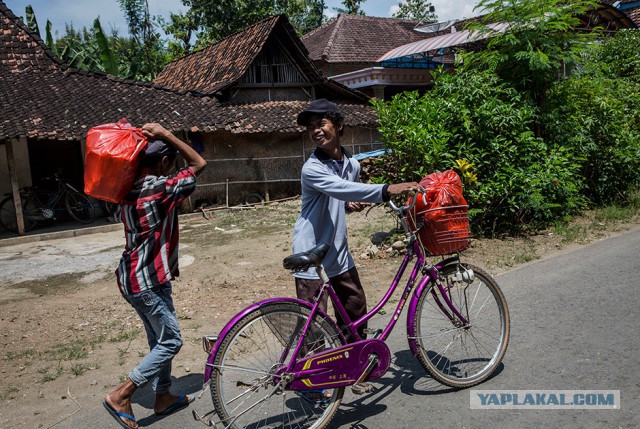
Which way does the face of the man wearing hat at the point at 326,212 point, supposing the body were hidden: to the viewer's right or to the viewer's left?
to the viewer's left

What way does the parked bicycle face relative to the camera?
to the viewer's right

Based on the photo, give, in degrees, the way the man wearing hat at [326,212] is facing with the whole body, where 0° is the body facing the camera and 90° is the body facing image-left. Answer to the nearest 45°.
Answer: approximately 315°

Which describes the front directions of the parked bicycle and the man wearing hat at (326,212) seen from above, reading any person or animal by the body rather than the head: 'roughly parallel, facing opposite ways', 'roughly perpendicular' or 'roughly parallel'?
roughly perpendicular

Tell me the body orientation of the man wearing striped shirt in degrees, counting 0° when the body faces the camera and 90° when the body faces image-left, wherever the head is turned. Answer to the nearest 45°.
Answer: approximately 225°

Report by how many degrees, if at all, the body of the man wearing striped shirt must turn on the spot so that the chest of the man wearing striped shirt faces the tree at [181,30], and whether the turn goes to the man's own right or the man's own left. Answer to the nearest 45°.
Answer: approximately 45° to the man's own left

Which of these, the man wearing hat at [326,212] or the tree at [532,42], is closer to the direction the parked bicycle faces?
the tree

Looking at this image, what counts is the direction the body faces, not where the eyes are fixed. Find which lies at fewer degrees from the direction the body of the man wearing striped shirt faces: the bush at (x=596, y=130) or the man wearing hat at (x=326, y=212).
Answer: the bush
